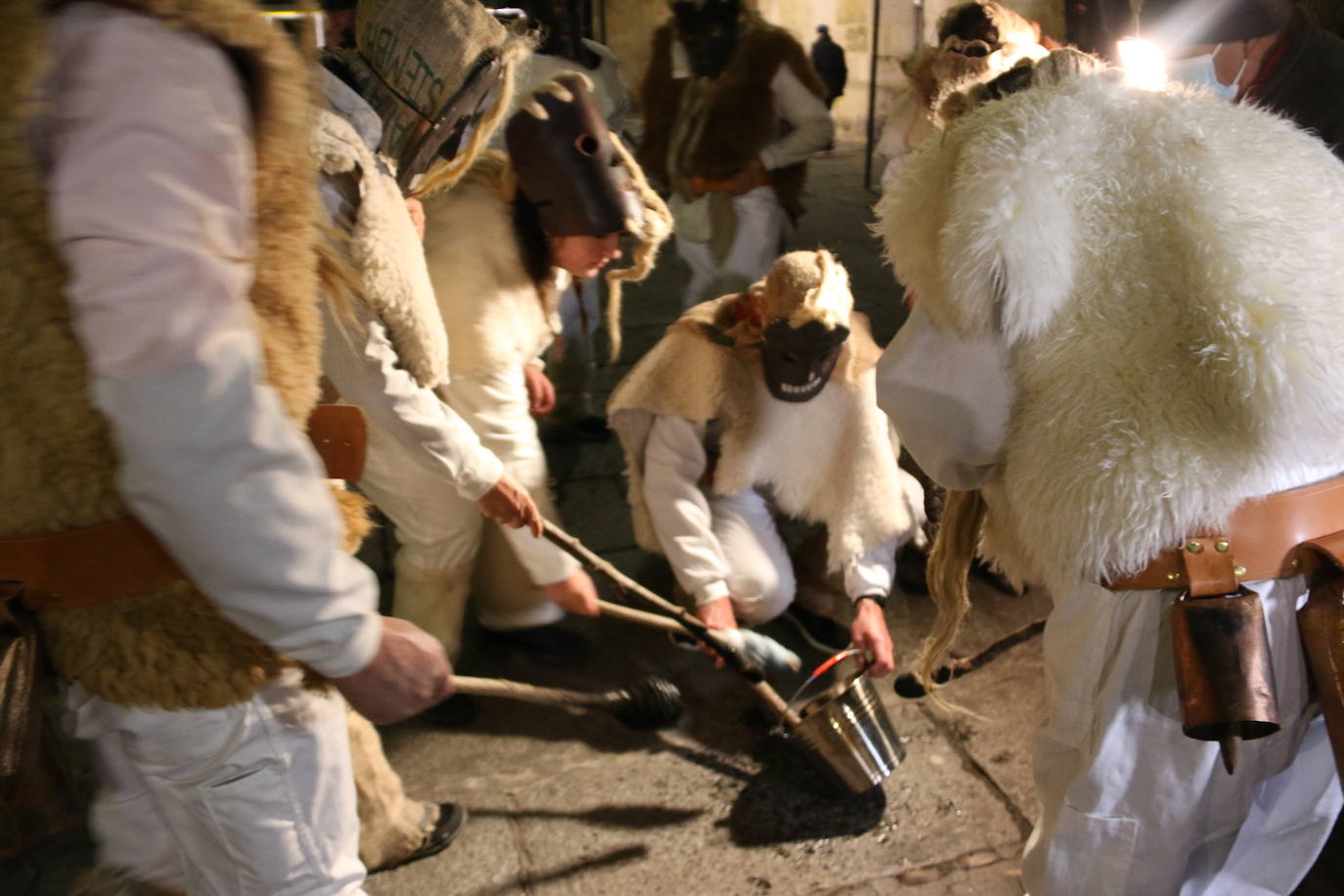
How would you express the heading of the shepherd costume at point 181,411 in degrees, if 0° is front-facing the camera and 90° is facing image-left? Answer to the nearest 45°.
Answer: approximately 270°

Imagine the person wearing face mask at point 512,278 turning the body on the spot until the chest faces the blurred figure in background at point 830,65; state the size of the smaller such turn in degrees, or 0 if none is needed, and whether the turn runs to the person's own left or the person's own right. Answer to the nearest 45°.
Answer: approximately 90° to the person's own left

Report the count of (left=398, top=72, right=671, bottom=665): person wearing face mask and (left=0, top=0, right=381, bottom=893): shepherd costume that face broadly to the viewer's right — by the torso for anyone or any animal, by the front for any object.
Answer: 2

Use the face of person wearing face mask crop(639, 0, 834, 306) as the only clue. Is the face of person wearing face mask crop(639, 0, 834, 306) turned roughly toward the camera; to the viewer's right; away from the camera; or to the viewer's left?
toward the camera

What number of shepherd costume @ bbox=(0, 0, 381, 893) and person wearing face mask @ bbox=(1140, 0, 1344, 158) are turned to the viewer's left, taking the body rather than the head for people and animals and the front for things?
1

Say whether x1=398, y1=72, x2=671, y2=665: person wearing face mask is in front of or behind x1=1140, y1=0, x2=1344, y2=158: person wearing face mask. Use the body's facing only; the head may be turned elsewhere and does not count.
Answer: in front

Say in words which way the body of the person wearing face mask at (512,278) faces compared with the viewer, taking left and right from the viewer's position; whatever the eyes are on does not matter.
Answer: facing to the right of the viewer

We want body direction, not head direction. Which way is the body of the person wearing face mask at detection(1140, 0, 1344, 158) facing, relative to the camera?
to the viewer's left

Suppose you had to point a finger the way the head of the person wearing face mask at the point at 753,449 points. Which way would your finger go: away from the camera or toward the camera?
toward the camera

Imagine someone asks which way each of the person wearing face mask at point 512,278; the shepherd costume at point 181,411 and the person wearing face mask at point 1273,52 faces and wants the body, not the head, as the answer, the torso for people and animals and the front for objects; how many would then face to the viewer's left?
1

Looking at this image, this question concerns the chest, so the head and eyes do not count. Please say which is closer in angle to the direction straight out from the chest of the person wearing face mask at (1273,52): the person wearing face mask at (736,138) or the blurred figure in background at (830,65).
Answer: the person wearing face mask

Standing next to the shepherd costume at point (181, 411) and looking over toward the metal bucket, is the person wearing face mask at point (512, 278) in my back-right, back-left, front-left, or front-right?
front-left

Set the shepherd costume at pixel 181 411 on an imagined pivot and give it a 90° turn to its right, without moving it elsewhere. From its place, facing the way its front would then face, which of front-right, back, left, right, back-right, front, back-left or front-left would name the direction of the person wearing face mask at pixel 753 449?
back-left
